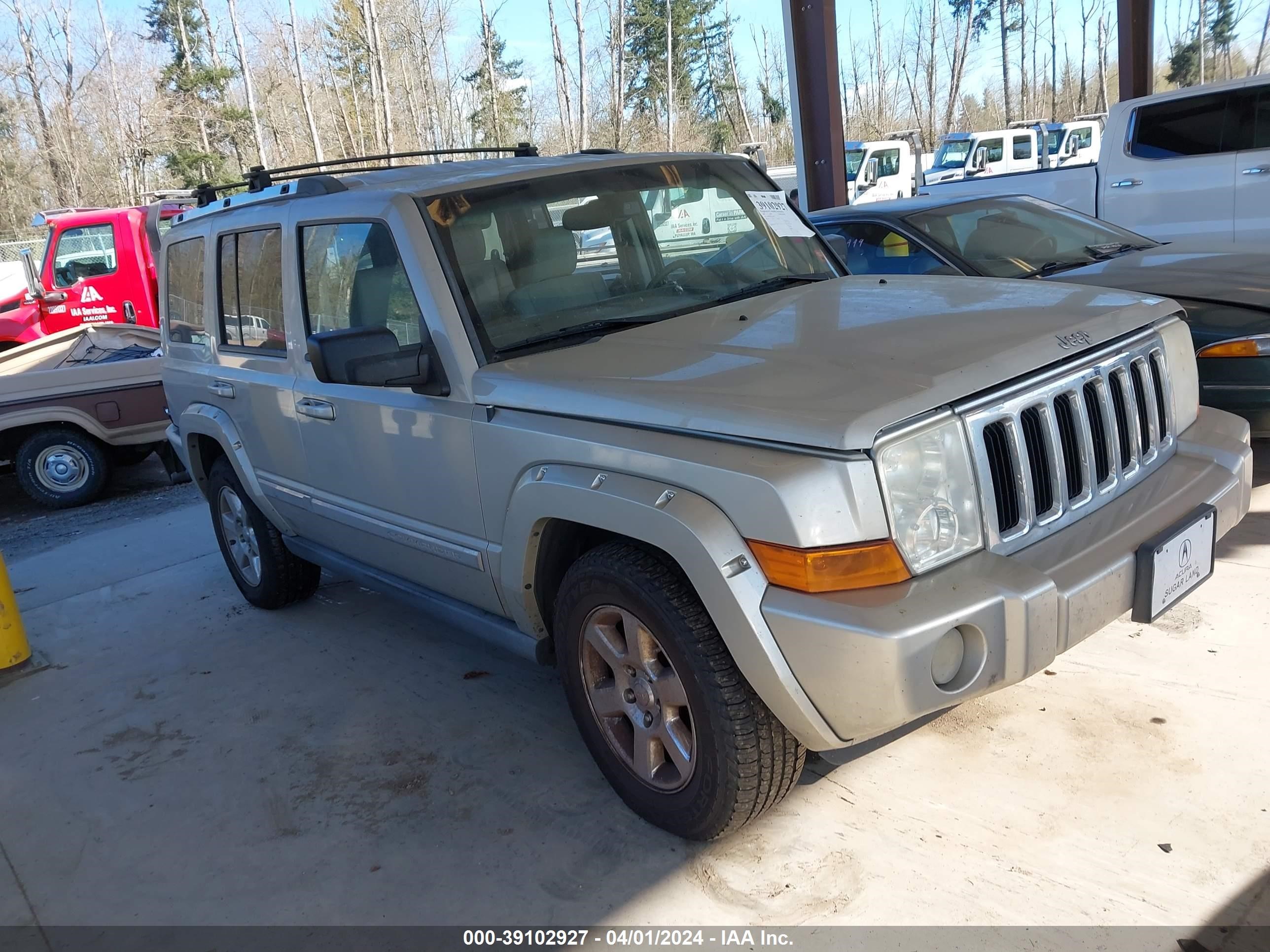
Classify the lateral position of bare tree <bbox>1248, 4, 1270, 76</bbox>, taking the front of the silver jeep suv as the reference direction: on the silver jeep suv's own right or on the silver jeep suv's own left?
on the silver jeep suv's own left

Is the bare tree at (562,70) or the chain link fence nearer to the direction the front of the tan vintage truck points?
the chain link fence

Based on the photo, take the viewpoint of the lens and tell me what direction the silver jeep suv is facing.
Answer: facing the viewer and to the right of the viewer

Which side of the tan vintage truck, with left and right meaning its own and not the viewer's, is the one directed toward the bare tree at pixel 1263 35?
back

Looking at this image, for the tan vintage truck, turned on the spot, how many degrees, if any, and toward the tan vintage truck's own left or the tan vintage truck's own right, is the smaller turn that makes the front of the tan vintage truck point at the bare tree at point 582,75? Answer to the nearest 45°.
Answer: approximately 135° to the tan vintage truck's own right

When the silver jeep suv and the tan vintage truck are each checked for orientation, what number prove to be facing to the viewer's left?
1

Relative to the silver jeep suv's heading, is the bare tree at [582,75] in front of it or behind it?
behind

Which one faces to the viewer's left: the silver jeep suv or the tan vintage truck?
the tan vintage truck

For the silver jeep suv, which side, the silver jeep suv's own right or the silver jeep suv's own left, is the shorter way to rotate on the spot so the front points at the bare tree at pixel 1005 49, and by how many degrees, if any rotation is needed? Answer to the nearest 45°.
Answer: approximately 135° to the silver jeep suv's own left

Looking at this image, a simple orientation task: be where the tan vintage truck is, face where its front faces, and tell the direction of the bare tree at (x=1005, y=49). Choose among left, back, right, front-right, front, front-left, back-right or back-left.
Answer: back-right

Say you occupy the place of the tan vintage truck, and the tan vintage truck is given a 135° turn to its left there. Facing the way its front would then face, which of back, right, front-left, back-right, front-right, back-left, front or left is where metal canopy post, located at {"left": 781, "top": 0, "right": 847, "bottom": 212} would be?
front-left

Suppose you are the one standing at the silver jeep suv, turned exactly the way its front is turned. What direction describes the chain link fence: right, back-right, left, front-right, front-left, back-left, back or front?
back

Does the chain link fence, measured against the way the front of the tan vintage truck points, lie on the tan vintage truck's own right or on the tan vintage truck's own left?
on the tan vintage truck's own right

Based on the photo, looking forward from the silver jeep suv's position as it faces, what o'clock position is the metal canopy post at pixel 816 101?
The metal canopy post is roughly at 8 o'clock from the silver jeep suv.

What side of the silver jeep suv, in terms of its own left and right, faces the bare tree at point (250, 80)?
back
